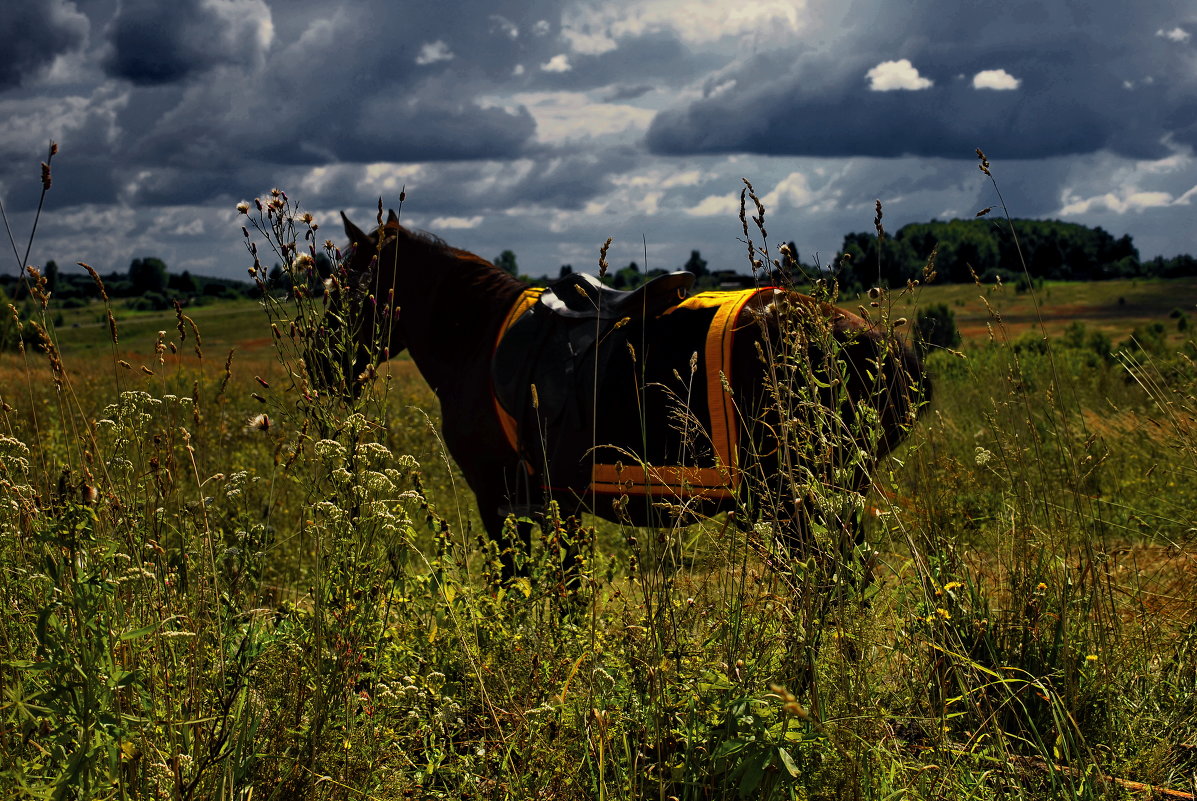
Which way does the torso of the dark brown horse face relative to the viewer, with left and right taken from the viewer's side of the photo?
facing to the left of the viewer
